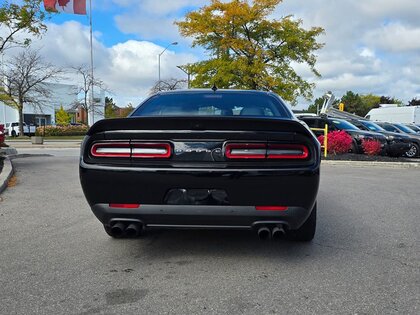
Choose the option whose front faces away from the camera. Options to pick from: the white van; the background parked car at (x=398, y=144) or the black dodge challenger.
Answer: the black dodge challenger

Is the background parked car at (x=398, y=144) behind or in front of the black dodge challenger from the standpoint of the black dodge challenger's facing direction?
in front

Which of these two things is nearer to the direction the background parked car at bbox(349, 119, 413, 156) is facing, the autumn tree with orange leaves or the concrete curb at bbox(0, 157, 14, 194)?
the concrete curb

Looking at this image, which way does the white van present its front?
to the viewer's left

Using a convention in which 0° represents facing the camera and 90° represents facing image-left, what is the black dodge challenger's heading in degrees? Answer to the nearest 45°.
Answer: approximately 180°

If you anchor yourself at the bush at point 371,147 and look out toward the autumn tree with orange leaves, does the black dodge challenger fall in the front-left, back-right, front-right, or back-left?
back-left

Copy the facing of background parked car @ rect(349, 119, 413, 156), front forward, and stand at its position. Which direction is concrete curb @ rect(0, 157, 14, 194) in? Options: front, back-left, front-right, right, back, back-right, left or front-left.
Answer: right

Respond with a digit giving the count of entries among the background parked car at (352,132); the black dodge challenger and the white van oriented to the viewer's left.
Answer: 1

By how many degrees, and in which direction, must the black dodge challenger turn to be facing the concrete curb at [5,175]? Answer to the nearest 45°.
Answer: approximately 45° to its left
